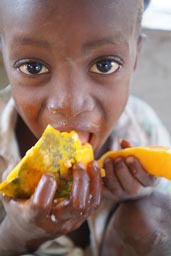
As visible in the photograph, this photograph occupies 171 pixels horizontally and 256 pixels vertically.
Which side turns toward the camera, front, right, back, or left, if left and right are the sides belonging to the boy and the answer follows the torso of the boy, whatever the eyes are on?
front

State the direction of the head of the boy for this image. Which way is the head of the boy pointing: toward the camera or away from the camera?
toward the camera
